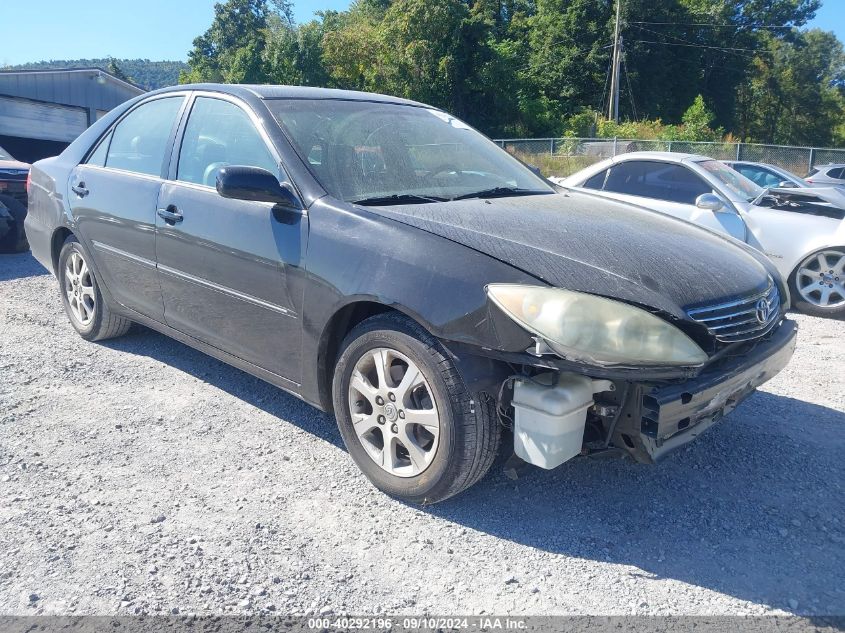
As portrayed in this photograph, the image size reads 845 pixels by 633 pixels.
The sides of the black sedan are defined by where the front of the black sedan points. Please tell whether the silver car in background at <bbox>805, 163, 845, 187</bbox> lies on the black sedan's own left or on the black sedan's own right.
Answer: on the black sedan's own left

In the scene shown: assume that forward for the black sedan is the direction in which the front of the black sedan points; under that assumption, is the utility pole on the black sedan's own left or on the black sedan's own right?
on the black sedan's own left

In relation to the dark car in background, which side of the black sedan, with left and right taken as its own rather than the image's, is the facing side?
back

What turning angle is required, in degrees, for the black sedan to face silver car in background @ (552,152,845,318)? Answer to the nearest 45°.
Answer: approximately 90° to its left

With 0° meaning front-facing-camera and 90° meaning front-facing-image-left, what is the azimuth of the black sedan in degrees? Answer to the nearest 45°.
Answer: approximately 315°

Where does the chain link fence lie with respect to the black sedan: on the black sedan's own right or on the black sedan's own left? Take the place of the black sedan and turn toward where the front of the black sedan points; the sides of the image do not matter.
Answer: on the black sedan's own left
